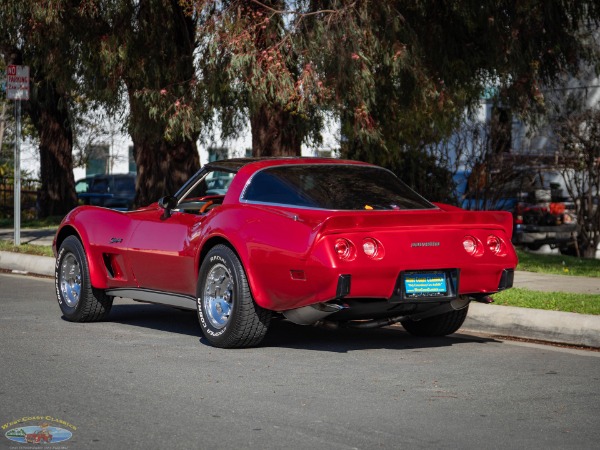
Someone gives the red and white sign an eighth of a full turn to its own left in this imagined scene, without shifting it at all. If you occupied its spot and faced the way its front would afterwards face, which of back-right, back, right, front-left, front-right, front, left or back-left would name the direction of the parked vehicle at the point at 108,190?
back-left

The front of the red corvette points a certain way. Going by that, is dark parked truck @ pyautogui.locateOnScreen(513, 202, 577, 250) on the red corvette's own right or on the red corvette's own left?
on the red corvette's own right

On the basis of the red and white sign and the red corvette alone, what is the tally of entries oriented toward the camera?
1

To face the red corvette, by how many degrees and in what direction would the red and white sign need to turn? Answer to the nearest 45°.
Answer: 0° — it already faces it

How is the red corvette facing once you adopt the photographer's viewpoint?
facing away from the viewer and to the left of the viewer

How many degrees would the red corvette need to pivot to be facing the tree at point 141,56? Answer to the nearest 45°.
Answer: approximately 45° to its right

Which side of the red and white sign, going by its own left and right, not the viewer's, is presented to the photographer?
front

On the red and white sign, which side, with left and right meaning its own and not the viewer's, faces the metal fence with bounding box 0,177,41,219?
back

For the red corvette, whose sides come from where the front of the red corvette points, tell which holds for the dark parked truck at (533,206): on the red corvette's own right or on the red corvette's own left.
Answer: on the red corvette's own right

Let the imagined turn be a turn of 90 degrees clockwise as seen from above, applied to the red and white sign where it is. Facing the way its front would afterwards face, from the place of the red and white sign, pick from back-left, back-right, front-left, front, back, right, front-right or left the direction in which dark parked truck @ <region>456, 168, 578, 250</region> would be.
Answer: back

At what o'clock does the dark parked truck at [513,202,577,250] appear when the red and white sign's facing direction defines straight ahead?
The dark parked truck is roughly at 9 o'clock from the red and white sign.
